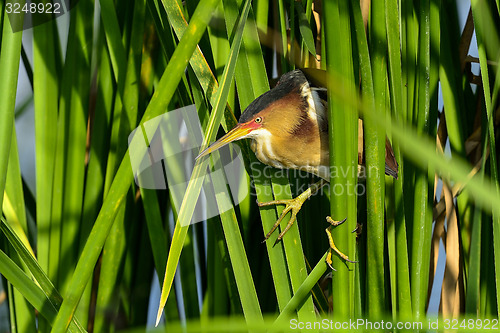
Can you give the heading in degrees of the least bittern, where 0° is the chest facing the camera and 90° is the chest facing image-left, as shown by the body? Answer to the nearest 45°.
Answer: approximately 90°
